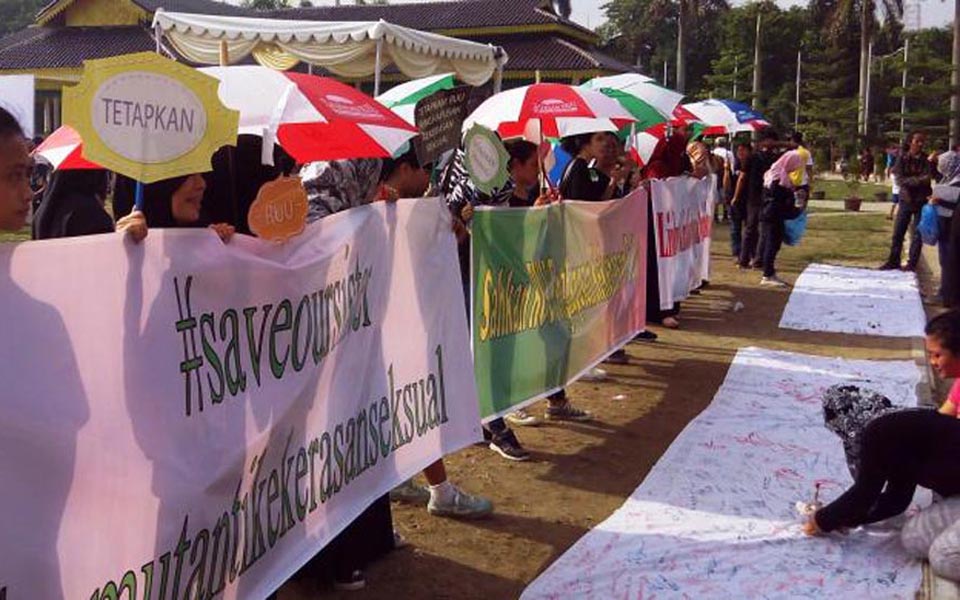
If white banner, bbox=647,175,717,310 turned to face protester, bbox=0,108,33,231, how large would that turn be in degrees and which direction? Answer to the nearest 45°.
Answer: approximately 45° to its right

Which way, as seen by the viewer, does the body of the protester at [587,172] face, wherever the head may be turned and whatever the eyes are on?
to the viewer's right

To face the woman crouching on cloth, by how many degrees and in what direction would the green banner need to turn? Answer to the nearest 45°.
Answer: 0° — it already faces them

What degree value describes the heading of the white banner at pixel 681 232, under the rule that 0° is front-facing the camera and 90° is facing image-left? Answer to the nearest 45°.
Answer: approximately 315°

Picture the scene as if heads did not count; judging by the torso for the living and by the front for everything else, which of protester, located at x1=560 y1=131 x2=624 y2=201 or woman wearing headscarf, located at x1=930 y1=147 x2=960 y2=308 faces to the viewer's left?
the woman wearing headscarf

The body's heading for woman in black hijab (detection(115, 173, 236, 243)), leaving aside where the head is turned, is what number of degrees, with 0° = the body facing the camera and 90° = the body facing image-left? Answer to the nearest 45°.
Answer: approximately 315°

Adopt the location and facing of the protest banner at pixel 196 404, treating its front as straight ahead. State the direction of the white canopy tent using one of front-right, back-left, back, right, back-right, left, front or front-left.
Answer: back-left

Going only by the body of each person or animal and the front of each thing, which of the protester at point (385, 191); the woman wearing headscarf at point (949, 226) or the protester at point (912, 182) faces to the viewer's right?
the protester at point (385, 191)

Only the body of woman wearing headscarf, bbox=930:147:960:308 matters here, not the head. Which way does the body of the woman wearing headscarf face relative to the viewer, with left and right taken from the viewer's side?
facing to the left of the viewer
